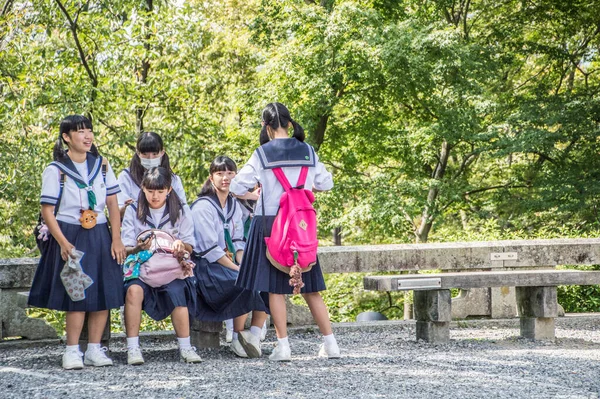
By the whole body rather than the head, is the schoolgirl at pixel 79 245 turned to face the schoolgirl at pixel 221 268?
no

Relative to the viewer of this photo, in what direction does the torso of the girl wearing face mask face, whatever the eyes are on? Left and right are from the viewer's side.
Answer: facing the viewer

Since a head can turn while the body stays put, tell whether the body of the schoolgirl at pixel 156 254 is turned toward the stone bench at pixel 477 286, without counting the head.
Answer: no

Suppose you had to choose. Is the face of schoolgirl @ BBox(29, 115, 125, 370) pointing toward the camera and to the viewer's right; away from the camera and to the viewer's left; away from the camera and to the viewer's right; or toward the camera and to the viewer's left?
toward the camera and to the viewer's right

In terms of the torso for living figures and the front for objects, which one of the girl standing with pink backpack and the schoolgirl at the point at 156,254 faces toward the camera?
the schoolgirl

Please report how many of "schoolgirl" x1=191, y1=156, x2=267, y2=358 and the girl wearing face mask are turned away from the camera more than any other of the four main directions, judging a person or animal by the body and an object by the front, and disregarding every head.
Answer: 0

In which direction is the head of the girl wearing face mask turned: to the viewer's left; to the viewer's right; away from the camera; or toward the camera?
toward the camera

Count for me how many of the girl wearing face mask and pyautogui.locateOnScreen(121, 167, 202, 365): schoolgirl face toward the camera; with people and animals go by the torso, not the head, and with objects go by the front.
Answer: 2

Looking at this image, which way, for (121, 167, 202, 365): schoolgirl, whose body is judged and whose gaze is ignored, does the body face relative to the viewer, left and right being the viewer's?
facing the viewer

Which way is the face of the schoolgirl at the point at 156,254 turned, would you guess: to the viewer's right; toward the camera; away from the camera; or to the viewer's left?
toward the camera

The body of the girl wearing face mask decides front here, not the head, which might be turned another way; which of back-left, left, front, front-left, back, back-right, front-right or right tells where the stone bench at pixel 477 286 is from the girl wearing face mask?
left

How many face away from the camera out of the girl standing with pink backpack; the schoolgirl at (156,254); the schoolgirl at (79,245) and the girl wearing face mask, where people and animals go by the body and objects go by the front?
1

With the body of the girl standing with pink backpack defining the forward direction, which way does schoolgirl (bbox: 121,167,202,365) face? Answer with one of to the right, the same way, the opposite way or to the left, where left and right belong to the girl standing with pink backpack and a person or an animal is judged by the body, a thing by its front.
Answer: the opposite way

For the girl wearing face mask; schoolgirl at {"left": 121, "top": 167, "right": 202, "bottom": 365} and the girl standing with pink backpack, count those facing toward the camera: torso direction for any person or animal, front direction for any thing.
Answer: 2

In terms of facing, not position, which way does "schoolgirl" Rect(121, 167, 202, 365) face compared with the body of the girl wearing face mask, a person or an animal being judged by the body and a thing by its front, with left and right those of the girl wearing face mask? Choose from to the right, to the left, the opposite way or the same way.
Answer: the same way

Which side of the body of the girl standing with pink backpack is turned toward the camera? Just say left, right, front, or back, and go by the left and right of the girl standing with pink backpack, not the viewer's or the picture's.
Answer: back
